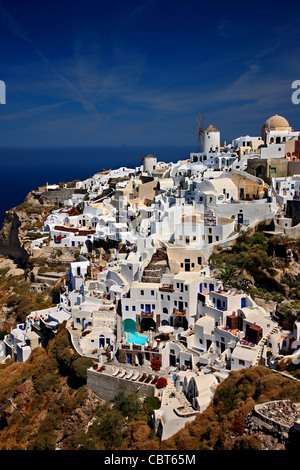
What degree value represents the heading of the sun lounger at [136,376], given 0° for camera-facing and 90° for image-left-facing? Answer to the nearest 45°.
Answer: approximately 45°

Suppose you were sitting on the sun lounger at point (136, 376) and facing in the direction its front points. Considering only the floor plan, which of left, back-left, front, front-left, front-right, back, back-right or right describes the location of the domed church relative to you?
back

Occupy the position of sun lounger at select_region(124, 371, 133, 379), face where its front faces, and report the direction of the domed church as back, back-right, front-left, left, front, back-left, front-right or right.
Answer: back

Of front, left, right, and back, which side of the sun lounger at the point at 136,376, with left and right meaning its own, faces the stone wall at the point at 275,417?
left

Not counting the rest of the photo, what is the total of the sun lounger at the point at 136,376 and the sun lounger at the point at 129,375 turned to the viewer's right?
0

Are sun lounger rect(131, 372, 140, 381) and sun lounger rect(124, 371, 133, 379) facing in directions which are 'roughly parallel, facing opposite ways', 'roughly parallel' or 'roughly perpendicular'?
roughly parallel

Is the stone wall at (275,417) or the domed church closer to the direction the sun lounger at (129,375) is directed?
the stone wall
